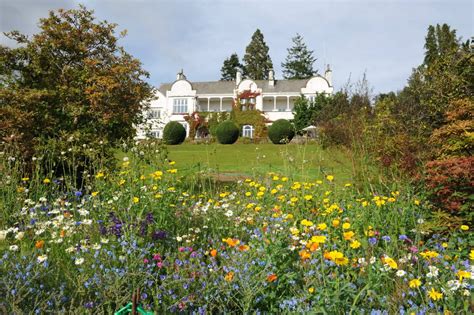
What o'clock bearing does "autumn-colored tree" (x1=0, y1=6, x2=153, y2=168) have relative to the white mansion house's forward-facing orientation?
The autumn-colored tree is roughly at 12 o'clock from the white mansion house.

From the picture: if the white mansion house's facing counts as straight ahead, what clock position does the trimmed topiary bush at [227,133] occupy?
The trimmed topiary bush is roughly at 12 o'clock from the white mansion house.

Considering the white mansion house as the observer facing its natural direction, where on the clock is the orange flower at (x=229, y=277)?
The orange flower is roughly at 12 o'clock from the white mansion house.

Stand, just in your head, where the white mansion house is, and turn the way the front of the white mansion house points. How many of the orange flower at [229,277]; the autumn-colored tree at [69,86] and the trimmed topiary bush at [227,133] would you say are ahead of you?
3

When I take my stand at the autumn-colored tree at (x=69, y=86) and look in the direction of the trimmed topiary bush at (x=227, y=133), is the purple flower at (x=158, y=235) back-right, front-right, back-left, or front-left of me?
back-right

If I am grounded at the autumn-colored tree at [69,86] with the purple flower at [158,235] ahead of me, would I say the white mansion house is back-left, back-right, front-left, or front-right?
back-left

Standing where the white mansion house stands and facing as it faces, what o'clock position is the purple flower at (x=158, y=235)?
The purple flower is roughly at 12 o'clock from the white mansion house.

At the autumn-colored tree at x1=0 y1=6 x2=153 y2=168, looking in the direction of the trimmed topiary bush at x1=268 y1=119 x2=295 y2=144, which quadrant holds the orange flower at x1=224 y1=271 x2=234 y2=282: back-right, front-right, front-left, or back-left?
back-right
